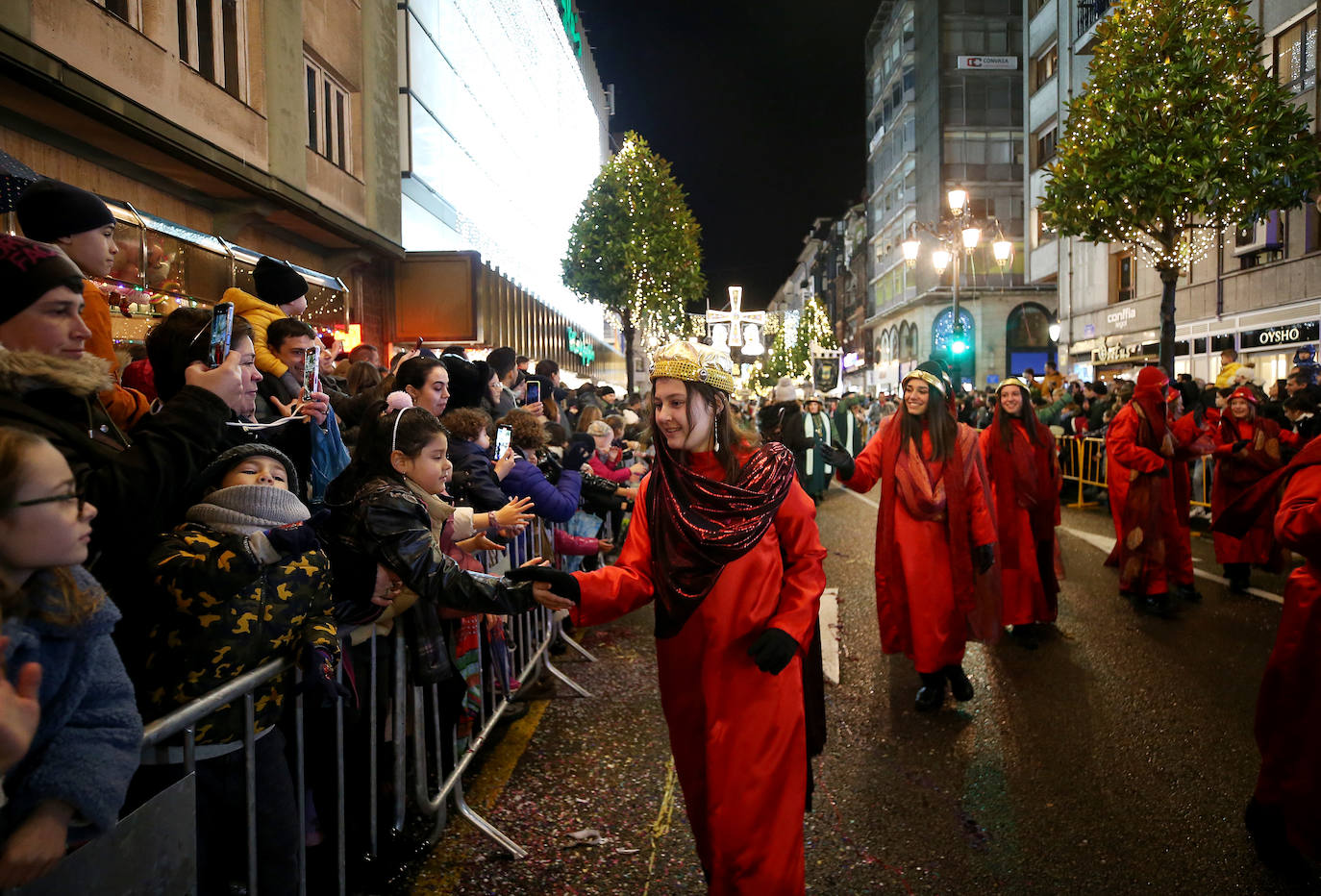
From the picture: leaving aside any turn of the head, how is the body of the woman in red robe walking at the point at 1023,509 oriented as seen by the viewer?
toward the camera

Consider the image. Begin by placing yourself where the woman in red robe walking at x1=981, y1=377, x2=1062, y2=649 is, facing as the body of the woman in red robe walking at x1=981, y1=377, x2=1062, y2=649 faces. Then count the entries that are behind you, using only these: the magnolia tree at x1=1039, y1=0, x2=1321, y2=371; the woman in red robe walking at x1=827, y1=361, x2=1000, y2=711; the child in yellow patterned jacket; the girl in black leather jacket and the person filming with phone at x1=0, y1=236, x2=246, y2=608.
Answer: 1

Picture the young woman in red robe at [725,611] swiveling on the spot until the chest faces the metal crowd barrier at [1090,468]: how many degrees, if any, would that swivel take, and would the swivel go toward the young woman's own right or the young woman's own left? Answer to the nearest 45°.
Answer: approximately 180°

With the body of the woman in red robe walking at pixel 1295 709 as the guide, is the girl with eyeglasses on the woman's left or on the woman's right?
on the woman's right

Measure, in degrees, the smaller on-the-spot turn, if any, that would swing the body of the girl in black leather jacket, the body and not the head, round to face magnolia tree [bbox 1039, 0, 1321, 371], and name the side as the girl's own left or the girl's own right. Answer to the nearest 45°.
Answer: approximately 45° to the girl's own left

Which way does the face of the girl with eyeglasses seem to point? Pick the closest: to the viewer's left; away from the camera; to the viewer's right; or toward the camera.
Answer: to the viewer's right

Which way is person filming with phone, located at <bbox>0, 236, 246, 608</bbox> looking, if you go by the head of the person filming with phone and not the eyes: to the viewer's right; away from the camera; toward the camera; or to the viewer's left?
to the viewer's right

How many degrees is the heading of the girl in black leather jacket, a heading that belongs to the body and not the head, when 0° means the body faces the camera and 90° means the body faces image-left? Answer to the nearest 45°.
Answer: approximately 270°

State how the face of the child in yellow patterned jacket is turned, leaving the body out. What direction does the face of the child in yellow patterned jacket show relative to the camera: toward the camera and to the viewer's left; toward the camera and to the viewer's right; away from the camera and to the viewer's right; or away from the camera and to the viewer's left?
toward the camera and to the viewer's right

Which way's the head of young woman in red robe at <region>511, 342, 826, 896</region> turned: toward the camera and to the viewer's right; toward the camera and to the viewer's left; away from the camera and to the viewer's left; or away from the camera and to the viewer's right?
toward the camera and to the viewer's left

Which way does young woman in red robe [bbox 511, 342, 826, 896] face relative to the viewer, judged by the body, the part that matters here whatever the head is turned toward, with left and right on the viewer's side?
facing the viewer and to the left of the viewer
